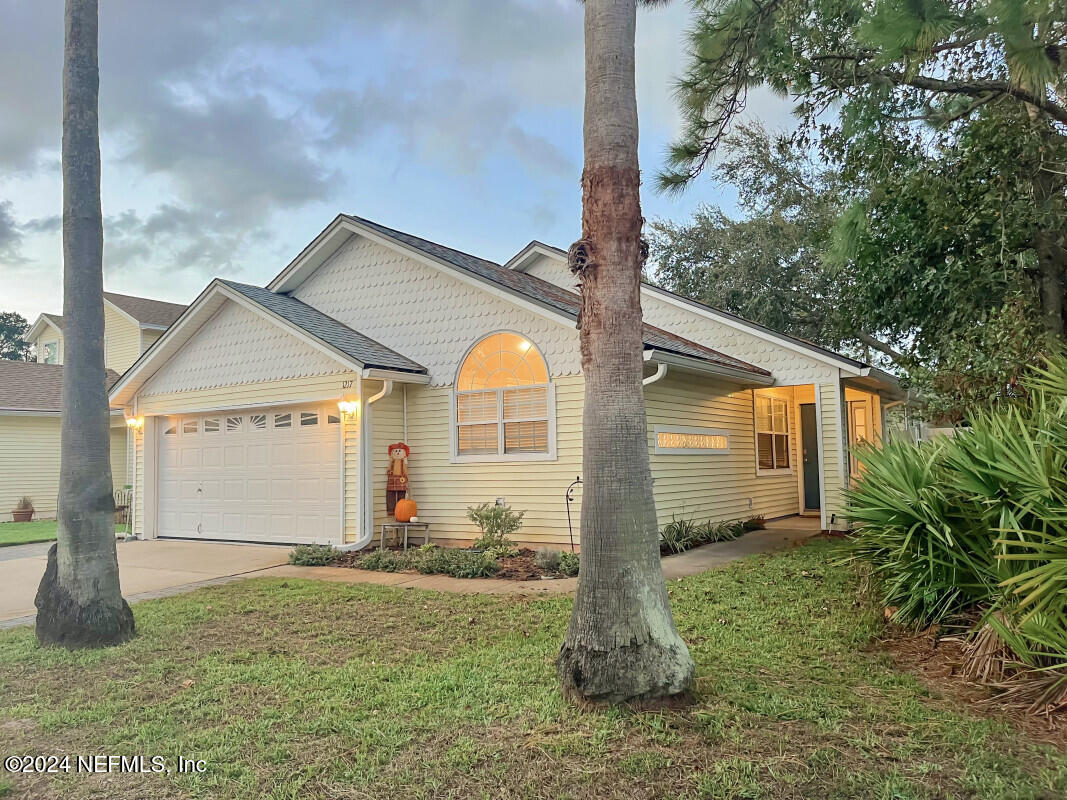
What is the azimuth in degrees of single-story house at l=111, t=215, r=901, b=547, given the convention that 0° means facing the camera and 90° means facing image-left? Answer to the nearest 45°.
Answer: approximately 45°

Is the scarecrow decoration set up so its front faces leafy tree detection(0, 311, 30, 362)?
no

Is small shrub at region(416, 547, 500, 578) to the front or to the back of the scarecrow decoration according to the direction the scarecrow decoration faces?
to the front

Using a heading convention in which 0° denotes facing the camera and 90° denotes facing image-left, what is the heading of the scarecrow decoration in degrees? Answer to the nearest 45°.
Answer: approximately 0°

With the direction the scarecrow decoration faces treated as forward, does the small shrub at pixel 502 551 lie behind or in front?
in front

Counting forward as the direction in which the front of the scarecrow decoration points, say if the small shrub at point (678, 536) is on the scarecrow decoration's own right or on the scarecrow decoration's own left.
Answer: on the scarecrow decoration's own left

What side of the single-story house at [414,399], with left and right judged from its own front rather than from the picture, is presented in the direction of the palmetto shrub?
left

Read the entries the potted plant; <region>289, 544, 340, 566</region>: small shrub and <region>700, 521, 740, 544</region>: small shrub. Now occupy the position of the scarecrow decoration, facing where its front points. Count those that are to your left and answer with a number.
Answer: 1

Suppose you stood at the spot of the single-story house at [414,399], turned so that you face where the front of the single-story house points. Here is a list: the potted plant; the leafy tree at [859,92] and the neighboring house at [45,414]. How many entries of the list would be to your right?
2

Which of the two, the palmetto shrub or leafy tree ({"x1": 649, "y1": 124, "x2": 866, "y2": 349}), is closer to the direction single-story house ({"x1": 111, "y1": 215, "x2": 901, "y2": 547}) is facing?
the palmetto shrub

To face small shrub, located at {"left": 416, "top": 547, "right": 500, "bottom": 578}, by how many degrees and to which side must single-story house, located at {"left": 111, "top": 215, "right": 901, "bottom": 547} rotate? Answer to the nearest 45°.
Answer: approximately 45° to its left

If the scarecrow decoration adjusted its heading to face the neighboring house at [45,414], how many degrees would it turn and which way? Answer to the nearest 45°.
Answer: approximately 135° to its right

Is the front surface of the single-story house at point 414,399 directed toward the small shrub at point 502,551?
yes

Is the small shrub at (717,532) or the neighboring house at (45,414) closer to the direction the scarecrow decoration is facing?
the small shrub

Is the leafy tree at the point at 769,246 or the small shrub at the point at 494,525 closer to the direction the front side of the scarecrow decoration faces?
the small shrub

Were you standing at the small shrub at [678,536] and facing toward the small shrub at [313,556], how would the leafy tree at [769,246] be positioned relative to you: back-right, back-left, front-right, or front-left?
back-right

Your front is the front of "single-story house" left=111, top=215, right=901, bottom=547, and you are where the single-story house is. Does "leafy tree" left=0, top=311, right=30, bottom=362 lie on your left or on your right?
on your right
